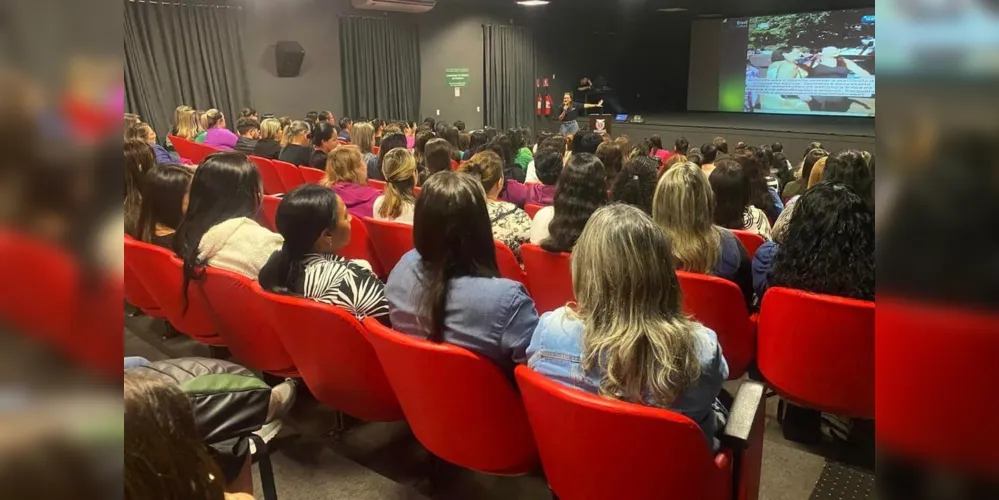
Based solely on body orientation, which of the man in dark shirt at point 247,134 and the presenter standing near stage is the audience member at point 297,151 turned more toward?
the presenter standing near stage

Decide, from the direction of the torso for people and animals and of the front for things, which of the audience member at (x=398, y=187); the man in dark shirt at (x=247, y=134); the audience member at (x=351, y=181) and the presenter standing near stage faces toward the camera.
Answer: the presenter standing near stage

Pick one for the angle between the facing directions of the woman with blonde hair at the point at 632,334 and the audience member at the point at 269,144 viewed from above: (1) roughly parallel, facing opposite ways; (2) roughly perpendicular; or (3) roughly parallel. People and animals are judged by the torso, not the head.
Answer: roughly parallel

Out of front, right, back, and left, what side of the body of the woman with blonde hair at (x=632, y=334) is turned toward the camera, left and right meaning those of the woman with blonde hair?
back

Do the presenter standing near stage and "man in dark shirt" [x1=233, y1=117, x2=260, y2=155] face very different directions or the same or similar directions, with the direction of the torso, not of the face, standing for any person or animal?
very different directions

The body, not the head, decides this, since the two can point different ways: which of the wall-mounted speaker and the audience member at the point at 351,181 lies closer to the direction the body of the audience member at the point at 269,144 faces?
the wall-mounted speaker

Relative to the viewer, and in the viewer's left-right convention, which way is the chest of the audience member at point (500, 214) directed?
facing away from the viewer and to the right of the viewer

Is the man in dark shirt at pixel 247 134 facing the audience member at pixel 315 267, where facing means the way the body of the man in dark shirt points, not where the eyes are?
no

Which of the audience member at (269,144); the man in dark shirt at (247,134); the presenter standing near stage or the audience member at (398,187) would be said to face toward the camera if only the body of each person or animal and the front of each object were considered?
the presenter standing near stage

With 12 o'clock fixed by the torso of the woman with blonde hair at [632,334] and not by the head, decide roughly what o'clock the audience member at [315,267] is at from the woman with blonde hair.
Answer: The audience member is roughly at 10 o'clock from the woman with blonde hair.

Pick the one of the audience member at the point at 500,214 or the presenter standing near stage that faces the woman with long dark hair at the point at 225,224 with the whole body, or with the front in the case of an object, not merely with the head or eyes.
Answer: the presenter standing near stage

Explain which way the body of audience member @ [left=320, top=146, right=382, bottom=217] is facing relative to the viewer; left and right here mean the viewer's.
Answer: facing away from the viewer and to the right of the viewer

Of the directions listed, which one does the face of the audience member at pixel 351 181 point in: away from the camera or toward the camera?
away from the camera

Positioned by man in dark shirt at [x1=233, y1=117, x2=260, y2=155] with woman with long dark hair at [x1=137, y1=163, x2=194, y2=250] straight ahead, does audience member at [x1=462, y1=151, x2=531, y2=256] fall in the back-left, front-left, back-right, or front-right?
front-left

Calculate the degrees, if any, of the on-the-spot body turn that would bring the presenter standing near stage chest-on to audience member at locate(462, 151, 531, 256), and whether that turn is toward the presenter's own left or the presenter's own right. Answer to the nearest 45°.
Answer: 0° — they already face them

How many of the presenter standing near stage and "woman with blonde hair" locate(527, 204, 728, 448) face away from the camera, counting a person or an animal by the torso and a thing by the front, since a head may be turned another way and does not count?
1

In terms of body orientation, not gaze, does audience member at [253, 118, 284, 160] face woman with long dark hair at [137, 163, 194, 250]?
no

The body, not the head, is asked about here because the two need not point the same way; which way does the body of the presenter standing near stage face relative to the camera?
toward the camera

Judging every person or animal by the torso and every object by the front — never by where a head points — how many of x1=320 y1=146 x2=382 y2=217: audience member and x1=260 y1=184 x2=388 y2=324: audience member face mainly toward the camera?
0

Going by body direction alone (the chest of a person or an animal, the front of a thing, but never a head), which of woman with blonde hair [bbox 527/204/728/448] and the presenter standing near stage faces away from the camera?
the woman with blonde hair
